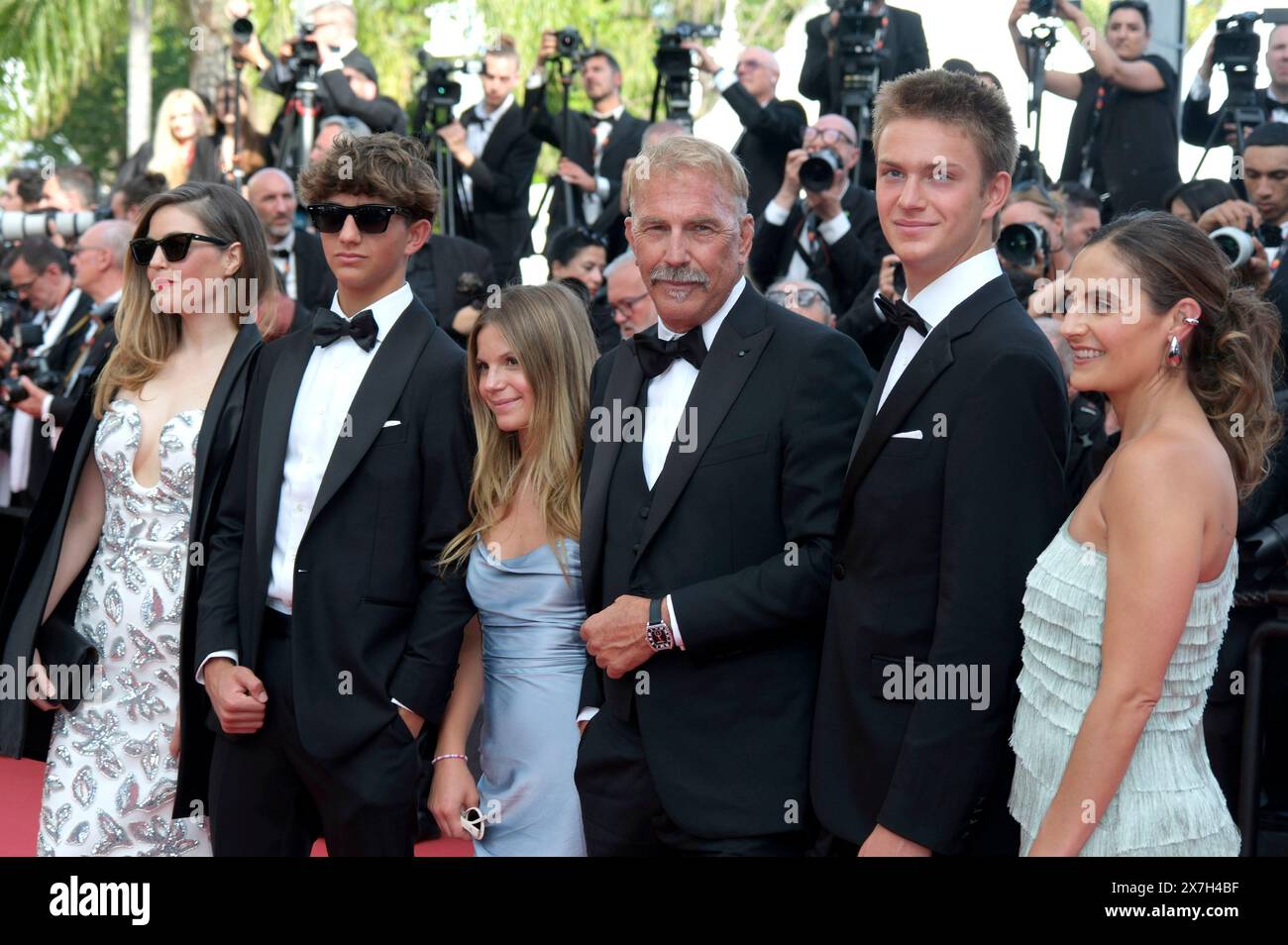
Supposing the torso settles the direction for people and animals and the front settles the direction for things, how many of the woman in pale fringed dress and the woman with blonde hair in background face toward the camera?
1

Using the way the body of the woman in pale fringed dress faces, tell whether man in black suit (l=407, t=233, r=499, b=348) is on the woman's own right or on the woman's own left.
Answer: on the woman's own right

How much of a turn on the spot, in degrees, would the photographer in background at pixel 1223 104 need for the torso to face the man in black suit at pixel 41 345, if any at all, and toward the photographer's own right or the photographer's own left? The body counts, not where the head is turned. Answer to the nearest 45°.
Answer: approximately 90° to the photographer's own right

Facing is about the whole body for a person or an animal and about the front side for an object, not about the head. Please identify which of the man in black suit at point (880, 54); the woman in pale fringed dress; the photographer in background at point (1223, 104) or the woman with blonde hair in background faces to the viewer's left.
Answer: the woman in pale fringed dress

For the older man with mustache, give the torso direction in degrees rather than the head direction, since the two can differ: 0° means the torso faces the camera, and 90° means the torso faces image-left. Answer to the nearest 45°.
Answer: approximately 45°

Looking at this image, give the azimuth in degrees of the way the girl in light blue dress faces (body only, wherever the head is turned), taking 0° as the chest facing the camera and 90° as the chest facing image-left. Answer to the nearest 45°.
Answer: approximately 45°

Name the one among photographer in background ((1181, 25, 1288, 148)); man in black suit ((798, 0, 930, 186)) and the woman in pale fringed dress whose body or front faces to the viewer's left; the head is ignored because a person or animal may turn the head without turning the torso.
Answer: the woman in pale fringed dress

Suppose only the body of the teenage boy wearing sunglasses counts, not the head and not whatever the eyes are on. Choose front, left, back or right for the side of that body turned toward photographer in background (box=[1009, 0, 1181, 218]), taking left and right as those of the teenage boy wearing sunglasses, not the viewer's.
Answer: back
